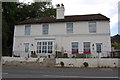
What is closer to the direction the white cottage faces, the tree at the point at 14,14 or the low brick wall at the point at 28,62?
the low brick wall

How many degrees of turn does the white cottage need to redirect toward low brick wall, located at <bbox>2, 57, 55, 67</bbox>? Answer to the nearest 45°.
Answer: approximately 45° to its right

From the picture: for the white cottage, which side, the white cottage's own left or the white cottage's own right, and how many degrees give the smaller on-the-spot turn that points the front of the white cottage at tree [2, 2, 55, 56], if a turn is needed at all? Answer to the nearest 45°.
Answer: approximately 135° to the white cottage's own right

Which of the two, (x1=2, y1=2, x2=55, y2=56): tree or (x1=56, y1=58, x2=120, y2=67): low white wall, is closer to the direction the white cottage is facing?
the low white wall

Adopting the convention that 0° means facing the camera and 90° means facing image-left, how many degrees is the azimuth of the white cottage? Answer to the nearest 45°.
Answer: approximately 0°
